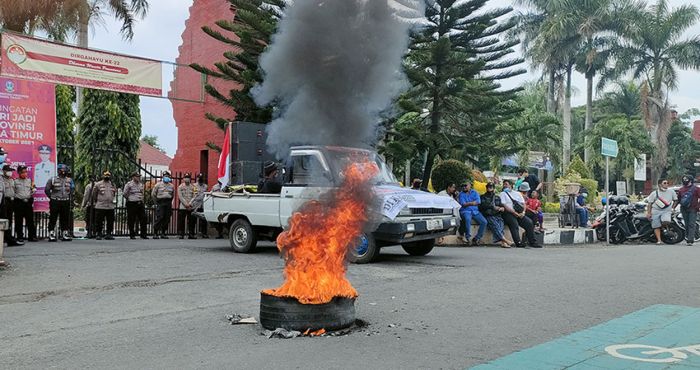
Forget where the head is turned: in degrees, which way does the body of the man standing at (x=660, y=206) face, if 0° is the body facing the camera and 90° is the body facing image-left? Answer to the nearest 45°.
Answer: approximately 0°

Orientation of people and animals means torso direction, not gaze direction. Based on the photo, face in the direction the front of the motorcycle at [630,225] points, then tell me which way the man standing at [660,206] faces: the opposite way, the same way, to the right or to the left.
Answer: to the left

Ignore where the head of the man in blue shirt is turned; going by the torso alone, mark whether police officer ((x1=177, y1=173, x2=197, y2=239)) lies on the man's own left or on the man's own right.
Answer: on the man's own right

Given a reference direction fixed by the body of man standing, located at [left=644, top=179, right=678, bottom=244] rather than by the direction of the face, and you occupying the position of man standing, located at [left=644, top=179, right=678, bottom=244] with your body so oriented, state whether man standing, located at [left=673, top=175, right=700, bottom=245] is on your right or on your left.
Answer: on your left

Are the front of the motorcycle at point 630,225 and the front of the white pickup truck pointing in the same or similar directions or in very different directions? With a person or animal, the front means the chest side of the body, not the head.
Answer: very different directions

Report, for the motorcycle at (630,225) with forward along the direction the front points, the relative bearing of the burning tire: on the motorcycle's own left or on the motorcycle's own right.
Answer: on the motorcycle's own left

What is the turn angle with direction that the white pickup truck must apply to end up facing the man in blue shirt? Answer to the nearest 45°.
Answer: approximately 90° to its left

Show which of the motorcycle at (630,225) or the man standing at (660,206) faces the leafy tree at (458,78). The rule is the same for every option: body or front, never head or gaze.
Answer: the motorcycle

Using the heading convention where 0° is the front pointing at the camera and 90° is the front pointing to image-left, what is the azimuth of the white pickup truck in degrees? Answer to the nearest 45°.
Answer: approximately 315°

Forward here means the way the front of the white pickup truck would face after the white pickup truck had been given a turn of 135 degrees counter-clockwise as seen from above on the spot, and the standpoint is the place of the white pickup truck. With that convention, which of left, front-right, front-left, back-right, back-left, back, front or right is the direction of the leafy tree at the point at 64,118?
front-left

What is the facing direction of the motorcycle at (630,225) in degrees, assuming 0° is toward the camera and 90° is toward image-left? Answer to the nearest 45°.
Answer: approximately 90°
